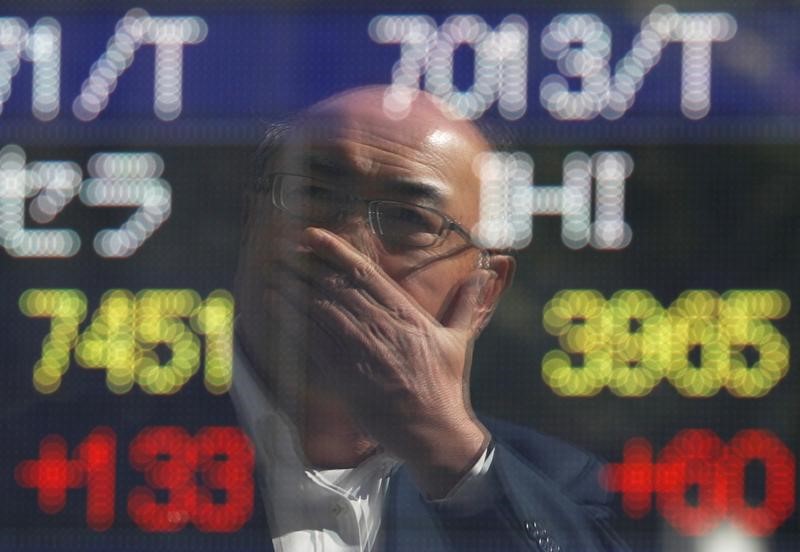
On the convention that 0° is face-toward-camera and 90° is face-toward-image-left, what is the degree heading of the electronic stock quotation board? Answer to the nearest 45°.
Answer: approximately 0°
